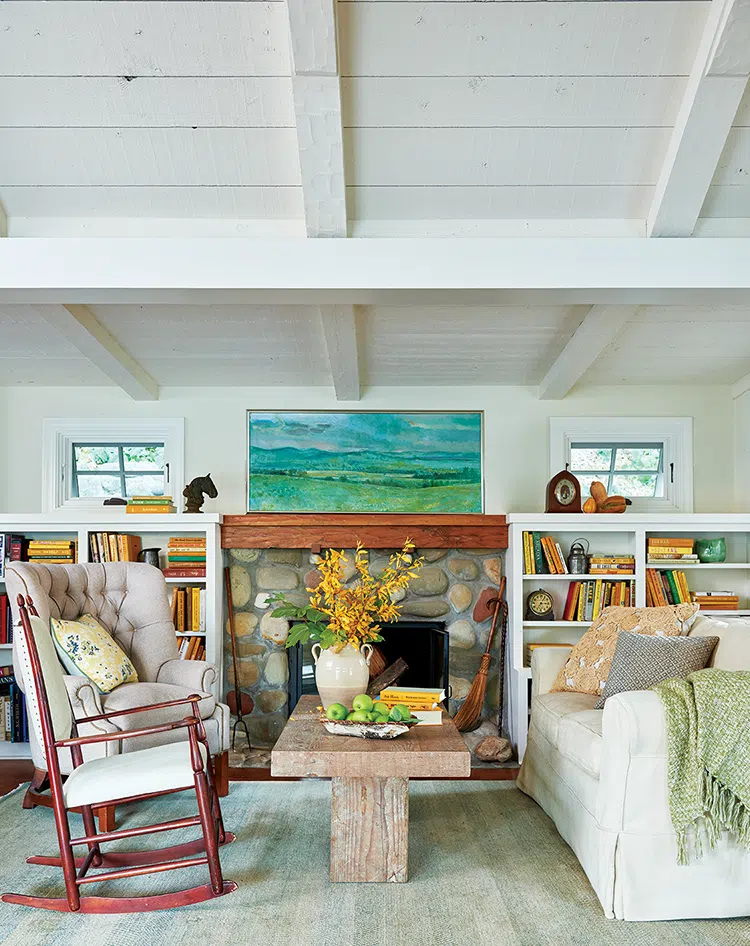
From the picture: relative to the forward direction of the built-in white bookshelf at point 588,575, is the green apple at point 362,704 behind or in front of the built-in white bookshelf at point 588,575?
in front

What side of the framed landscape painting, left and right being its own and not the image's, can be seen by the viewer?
front

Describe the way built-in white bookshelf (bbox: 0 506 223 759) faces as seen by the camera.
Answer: facing the viewer

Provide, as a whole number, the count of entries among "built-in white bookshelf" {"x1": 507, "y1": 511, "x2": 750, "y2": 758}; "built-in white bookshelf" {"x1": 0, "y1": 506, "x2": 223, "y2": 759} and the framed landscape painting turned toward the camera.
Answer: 3

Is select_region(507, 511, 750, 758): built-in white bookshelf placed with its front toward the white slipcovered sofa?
yes

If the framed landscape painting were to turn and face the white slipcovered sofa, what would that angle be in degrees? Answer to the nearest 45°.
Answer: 0° — it already faces it

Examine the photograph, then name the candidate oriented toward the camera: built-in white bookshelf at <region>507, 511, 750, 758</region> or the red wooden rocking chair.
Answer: the built-in white bookshelf

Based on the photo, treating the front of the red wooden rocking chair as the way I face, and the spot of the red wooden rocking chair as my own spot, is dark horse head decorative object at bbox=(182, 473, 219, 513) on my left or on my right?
on my left

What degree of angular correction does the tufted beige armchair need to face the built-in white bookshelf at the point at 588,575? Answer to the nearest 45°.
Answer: approximately 45° to its left

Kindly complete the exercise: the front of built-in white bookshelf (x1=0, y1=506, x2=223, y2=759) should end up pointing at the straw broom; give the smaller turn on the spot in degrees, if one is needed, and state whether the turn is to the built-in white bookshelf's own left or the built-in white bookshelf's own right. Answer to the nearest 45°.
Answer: approximately 90° to the built-in white bookshelf's own left

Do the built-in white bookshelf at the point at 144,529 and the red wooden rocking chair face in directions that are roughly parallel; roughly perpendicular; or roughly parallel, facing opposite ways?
roughly perpendicular

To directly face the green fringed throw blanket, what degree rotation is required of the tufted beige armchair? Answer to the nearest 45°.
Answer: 0° — it already faces it

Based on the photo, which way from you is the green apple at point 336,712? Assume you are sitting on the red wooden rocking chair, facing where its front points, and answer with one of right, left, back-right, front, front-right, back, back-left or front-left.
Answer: front

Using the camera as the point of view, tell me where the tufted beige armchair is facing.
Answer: facing the viewer and to the right of the viewer

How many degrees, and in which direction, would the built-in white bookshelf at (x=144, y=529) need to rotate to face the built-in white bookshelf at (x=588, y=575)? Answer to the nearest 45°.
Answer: approximately 90° to its left

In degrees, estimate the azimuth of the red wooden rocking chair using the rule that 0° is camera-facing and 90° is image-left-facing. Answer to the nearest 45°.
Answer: approximately 270°
